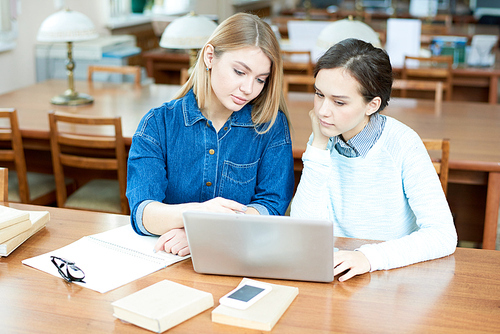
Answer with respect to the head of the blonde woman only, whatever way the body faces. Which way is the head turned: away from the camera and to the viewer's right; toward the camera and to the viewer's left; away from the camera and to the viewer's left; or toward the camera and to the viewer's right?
toward the camera and to the viewer's right

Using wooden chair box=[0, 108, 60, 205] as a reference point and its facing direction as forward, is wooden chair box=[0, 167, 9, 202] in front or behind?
behind

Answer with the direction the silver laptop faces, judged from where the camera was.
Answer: facing away from the viewer

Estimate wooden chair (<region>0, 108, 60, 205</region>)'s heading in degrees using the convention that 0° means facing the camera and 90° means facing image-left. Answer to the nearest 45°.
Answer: approximately 225°

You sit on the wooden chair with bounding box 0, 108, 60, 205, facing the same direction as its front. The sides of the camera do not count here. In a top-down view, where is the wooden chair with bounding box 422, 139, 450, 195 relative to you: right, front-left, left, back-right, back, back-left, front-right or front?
right

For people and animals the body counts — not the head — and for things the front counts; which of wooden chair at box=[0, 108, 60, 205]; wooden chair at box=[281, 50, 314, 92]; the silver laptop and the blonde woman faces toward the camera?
the blonde woman

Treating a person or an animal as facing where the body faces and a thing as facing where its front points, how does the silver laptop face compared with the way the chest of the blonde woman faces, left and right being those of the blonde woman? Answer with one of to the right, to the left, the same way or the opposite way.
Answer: the opposite way

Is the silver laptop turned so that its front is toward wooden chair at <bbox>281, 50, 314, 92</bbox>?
yes

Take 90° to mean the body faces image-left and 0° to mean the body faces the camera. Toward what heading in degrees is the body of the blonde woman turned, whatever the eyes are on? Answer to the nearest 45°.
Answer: approximately 0°
